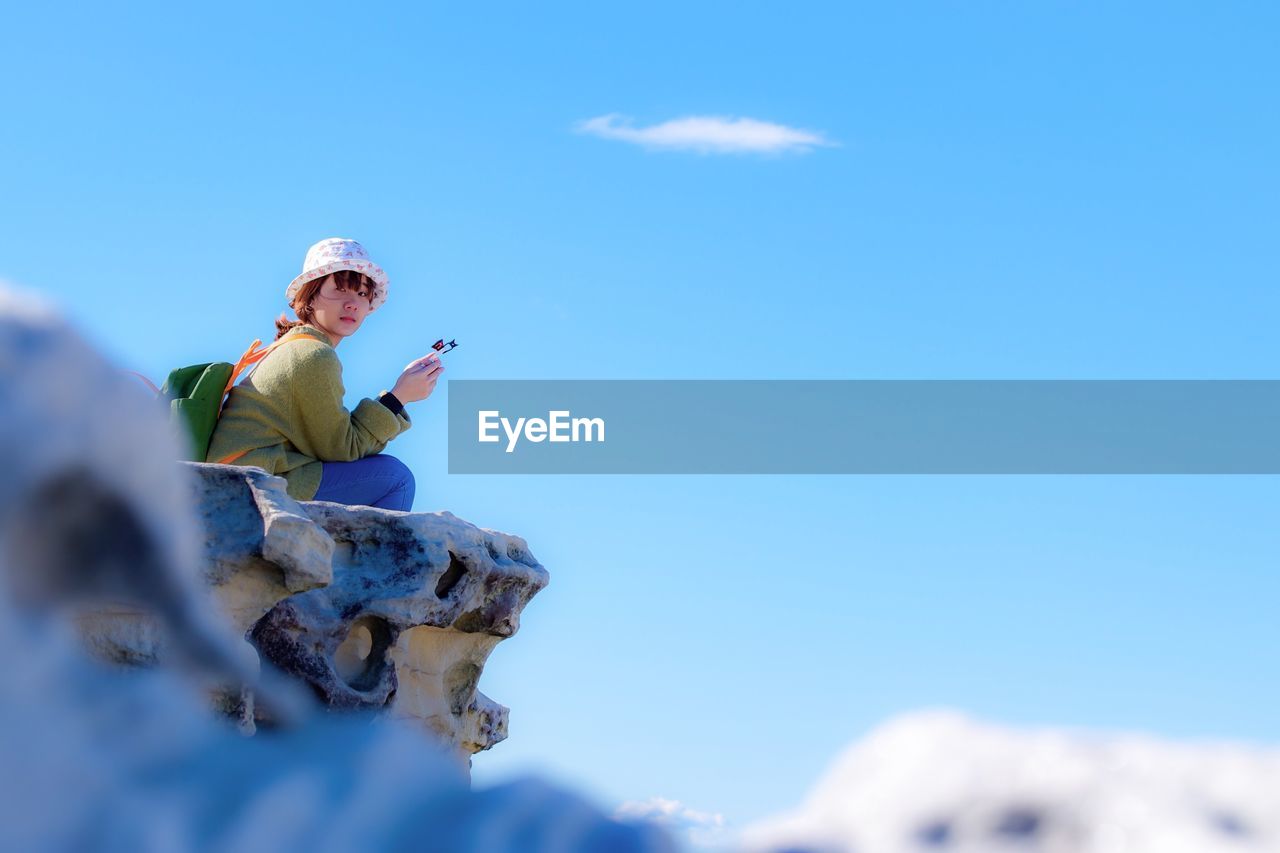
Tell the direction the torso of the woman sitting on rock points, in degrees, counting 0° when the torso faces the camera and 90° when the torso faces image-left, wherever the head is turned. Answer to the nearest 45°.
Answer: approximately 270°

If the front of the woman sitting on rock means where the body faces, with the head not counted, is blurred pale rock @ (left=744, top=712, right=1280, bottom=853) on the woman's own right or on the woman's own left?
on the woman's own right

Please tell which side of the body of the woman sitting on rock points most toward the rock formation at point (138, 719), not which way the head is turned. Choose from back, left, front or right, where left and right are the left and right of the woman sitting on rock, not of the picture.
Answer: right
